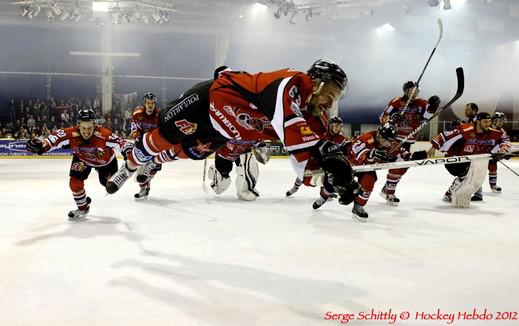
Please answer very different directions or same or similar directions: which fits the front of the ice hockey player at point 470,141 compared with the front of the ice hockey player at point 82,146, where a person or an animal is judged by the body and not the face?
same or similar directions

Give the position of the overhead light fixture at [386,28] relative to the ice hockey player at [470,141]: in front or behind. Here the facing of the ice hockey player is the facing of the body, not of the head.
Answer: behind

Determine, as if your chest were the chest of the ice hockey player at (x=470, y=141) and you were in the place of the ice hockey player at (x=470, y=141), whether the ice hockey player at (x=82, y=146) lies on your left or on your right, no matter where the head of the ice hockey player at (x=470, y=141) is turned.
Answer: on your right

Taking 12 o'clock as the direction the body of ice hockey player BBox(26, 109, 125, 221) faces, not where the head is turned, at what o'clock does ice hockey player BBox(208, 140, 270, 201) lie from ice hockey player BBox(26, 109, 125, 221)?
ice hockey player BBox(208, 140, 270, 201) is roughly at 8 o'clock from ice hockey player BBox(26, 109, 125, 221).

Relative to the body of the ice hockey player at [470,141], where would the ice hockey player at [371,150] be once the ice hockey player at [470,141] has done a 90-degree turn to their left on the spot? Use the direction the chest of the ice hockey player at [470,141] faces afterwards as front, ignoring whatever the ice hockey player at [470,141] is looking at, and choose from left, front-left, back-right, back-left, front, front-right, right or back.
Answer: back

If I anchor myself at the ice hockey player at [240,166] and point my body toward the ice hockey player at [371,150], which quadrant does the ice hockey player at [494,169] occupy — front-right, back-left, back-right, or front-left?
front-left

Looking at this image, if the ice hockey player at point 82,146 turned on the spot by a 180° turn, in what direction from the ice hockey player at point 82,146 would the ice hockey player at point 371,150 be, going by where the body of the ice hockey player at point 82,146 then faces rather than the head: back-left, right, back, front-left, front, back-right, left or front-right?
right

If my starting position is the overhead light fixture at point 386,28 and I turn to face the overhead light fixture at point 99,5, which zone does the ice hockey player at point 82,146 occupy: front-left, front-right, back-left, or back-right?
front-left

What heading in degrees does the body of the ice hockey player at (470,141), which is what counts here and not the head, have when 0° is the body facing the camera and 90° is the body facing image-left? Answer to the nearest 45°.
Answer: approximately 315°

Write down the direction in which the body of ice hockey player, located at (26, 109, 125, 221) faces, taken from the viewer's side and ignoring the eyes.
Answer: toward the camera

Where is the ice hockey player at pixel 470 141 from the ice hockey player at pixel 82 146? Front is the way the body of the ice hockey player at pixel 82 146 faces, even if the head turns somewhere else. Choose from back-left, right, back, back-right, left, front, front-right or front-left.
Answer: left

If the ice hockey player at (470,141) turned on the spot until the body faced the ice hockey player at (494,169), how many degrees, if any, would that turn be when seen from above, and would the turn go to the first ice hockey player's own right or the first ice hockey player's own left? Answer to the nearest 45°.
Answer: approximately 135° to the first ice hockey player's own left

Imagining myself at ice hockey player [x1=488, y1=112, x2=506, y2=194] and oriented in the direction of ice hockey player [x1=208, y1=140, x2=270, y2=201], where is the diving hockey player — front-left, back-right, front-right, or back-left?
front-left

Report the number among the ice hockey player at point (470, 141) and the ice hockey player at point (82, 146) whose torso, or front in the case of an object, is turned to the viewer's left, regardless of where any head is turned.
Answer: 0

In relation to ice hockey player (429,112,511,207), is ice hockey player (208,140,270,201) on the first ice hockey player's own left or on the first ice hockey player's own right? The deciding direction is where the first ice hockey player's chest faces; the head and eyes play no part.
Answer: on the first ice hockey player's own right
